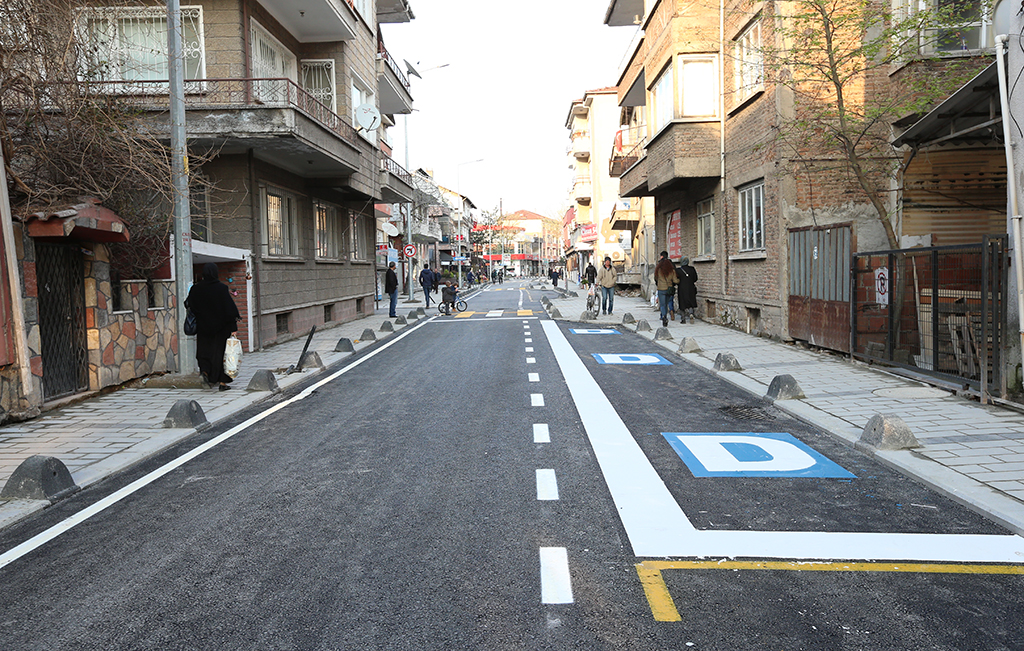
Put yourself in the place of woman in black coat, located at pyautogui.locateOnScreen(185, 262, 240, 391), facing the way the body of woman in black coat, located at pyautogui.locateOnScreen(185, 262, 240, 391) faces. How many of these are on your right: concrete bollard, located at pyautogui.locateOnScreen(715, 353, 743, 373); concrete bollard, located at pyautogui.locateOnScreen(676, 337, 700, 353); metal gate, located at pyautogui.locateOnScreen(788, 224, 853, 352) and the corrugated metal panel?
4

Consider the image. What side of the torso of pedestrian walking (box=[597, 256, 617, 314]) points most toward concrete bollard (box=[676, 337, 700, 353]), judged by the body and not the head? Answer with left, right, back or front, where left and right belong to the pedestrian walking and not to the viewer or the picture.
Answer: front

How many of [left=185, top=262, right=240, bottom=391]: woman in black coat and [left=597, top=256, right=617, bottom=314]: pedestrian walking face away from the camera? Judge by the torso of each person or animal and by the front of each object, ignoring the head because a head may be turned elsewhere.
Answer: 1

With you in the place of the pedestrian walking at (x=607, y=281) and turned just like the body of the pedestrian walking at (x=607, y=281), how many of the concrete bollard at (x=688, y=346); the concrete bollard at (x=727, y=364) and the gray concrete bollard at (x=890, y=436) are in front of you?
3

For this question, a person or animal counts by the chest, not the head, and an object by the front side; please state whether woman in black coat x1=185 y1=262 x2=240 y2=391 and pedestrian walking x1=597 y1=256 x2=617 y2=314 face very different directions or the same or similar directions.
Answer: very different directions

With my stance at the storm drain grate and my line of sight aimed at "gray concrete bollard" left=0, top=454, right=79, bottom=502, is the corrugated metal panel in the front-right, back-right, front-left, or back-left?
back-right

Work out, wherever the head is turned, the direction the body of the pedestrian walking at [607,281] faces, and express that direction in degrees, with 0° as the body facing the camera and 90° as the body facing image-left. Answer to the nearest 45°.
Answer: approximately 0°

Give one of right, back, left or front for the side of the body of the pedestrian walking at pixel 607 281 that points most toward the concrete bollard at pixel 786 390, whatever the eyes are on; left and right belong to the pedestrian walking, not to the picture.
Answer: front

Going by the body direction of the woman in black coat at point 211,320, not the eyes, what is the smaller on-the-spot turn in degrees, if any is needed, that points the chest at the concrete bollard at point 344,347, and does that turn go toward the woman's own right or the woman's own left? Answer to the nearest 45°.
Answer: approximately 45° to the woman's own right

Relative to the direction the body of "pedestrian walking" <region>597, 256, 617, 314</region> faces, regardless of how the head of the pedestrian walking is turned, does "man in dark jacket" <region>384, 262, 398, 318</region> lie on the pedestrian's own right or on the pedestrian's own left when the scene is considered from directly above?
on the pedestrian's own right

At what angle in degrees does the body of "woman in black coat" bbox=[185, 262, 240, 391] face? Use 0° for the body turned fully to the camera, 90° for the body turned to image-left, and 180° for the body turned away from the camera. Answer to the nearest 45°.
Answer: approximately 180°

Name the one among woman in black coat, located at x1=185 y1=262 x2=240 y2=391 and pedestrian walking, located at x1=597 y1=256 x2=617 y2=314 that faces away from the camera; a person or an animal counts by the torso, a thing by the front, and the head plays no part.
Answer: the woman in black coat
